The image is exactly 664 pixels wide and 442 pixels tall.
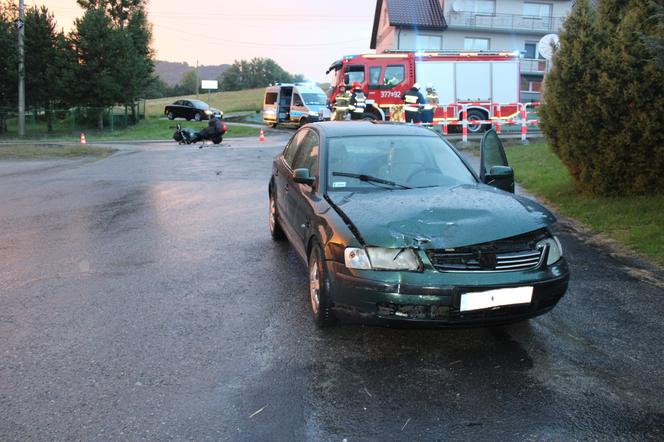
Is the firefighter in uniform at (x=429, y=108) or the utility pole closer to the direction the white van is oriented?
the firefighter in uniform

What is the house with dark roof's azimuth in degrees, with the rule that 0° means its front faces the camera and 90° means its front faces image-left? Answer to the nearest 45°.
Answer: approximately 0°

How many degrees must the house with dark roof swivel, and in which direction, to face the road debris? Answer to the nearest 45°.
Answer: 0° — it already faces it

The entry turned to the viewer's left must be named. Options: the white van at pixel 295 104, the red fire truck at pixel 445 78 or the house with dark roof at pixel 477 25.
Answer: the red fire truck

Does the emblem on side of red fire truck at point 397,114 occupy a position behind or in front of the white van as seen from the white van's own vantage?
in front

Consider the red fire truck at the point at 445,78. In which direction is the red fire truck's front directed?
to the viewer's left

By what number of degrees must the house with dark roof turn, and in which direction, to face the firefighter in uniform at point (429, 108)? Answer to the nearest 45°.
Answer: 0° — it already faces them

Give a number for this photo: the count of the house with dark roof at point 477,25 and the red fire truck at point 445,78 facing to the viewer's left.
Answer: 1

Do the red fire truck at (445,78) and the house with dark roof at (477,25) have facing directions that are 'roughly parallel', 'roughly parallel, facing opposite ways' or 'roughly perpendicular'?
roughly perpendicular

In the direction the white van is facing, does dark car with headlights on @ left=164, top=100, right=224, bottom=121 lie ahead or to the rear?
to the rear

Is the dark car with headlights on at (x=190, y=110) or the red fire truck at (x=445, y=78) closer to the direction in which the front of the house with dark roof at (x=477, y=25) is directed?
the red fire truck

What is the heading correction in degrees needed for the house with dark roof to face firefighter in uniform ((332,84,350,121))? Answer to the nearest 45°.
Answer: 0° — it already faces them

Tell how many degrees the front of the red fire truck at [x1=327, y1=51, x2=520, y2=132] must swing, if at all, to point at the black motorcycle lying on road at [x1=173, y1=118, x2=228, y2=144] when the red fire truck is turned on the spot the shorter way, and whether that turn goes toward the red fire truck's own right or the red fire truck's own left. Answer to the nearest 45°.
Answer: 0° — it already faces it
